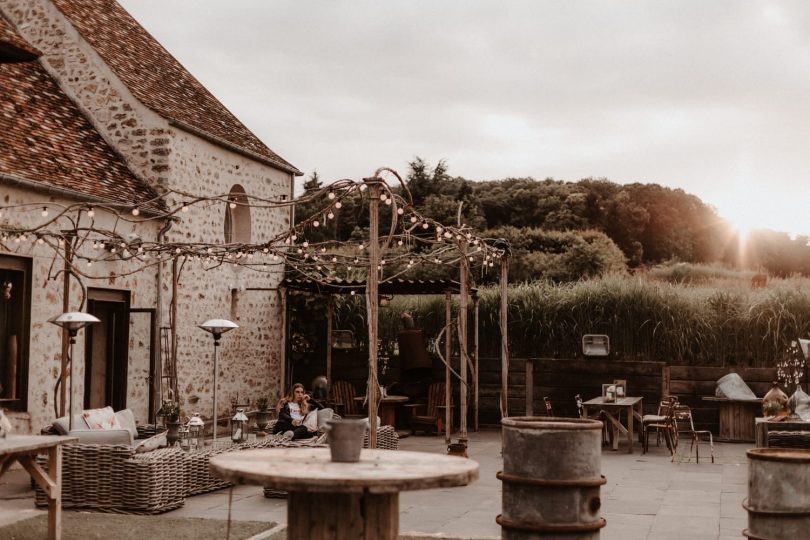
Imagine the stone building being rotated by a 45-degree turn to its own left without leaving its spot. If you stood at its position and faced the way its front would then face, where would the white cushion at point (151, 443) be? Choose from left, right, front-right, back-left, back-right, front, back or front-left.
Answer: right

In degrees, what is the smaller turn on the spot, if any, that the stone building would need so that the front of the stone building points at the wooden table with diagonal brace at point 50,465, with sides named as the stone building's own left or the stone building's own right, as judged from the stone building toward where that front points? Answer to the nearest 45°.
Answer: approximately 45° to the stone building's own right

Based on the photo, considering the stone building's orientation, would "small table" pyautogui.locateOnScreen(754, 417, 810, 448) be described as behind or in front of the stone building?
in front

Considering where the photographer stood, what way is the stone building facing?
facing the viewer and to the right of the viewer

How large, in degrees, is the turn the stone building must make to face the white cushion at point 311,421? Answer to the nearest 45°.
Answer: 0° — it already faces it

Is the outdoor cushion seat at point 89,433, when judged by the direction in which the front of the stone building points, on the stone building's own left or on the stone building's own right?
on the stone building's own right

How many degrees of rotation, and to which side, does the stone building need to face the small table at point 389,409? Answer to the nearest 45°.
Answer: approximately 45° to its left

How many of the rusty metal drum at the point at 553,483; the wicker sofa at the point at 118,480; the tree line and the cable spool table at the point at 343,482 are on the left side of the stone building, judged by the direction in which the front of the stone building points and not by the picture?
1

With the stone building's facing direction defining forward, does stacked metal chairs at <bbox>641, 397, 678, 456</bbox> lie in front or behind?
in front

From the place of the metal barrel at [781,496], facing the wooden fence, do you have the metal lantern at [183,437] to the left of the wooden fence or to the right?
left

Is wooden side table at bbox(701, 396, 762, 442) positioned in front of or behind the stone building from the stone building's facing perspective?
in front
